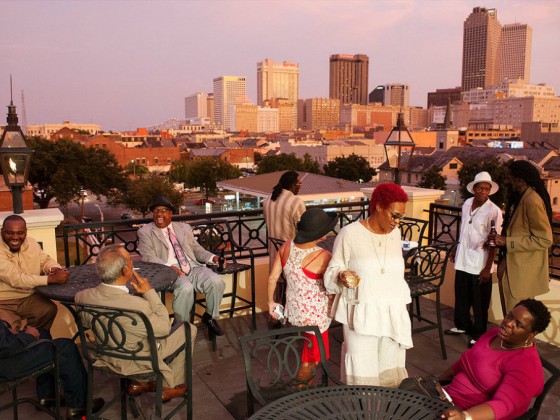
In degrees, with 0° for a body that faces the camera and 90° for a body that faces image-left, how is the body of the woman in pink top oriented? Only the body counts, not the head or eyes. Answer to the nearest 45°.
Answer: approximately 45°

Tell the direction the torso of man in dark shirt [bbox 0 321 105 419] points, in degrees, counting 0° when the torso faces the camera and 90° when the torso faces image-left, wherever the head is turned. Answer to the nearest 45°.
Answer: approximately 270°

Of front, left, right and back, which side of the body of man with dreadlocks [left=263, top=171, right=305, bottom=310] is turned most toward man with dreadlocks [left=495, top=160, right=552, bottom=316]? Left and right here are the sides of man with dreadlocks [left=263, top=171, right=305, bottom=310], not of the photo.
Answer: right

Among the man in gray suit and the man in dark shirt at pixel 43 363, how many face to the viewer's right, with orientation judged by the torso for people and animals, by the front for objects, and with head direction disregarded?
1

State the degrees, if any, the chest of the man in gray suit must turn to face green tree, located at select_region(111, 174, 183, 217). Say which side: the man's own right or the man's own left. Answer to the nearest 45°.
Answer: approximately 180°

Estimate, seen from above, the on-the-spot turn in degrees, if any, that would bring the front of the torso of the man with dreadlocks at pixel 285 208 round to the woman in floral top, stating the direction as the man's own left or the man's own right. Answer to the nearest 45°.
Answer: approximately 135° to the man's own right

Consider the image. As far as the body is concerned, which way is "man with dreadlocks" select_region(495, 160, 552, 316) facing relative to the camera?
to the viewer's left

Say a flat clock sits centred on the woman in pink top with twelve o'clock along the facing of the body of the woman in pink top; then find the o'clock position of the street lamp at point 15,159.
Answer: The street lamp is roughly at 2 o'clock from the woman in pink top.

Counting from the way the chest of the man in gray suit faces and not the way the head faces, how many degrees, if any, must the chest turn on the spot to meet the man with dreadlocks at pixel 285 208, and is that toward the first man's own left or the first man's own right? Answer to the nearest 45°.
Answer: approximately 90° to the first man's own left

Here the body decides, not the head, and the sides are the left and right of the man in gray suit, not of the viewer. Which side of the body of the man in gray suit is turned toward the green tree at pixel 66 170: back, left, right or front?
back

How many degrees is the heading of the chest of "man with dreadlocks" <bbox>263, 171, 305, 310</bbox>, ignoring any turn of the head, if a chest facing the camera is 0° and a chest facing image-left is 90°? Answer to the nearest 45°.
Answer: approximately 225°

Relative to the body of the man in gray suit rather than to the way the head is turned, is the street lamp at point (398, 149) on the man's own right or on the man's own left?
on the man's own left

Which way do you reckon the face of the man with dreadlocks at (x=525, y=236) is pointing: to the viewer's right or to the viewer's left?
to the viewer's left
